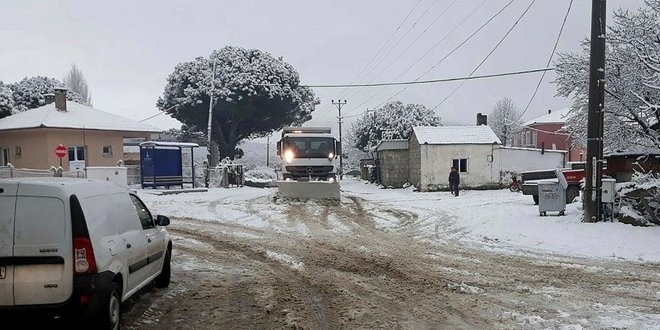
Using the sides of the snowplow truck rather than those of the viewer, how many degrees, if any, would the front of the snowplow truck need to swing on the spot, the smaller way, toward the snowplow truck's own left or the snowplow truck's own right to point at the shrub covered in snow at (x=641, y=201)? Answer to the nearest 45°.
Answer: approximately 45° to the snowplow truck's own left

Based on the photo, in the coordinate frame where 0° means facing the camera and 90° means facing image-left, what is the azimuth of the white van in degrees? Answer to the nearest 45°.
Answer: approximately 225°

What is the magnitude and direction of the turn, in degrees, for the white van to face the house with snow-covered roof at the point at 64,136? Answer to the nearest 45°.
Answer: approximately 45° to its left

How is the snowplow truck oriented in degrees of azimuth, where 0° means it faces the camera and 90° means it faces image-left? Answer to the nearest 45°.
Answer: approximately 0°

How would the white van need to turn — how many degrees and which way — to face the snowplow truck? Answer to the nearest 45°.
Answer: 0° — it already faces it

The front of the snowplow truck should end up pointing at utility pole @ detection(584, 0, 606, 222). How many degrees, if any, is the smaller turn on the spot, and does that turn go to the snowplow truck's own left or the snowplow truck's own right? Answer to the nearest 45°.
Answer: approximately 45° to the snowplow truck's own left

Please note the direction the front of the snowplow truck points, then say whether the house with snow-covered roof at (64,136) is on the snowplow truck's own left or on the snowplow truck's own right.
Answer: on the snowplow truck's own right

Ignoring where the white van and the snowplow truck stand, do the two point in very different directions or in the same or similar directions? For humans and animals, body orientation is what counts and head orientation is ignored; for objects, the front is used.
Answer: very different directions

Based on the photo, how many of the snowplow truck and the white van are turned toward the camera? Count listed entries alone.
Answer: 1

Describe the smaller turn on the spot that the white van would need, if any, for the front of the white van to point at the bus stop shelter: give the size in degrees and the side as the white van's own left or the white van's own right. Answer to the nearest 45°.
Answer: approximately 45° to the white van's own left
